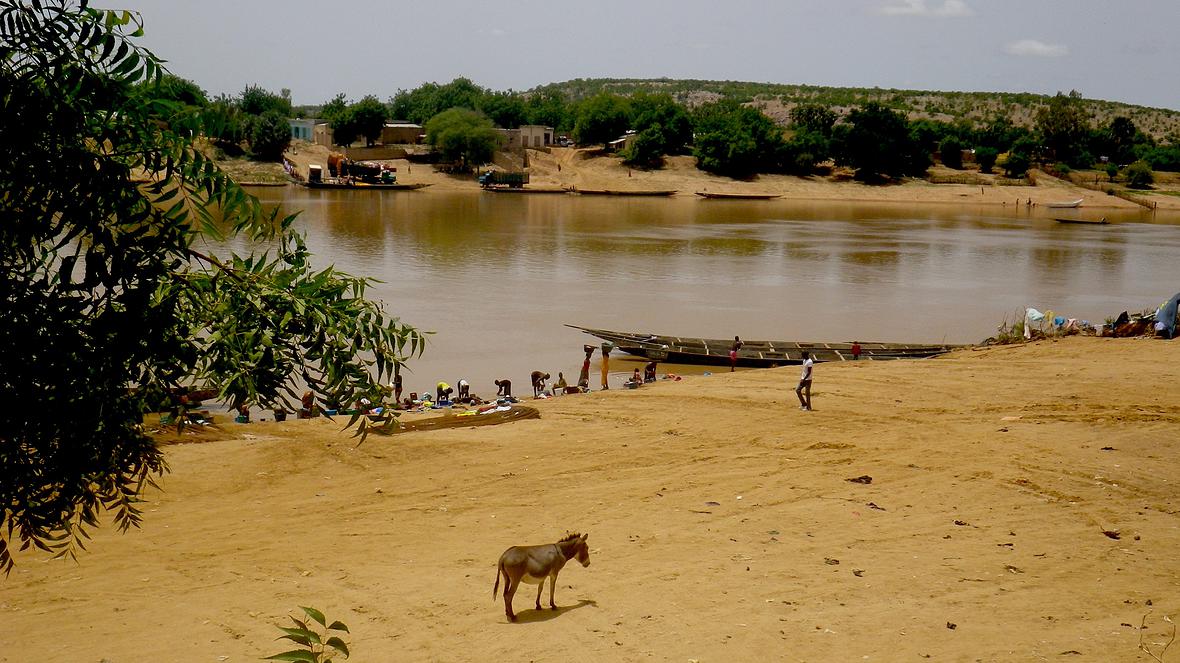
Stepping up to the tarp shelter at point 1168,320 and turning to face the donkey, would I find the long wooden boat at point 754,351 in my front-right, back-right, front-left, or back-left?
front-right

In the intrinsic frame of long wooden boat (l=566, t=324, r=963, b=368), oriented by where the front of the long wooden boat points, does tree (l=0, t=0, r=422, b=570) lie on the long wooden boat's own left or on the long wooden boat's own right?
on the long wooden boat's own left

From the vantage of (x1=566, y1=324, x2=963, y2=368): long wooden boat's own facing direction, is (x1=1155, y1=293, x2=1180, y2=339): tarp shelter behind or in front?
behind

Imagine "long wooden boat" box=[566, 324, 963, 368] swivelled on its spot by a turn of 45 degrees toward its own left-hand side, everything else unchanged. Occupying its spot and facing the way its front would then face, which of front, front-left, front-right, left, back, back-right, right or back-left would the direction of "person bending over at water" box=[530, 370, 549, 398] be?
front

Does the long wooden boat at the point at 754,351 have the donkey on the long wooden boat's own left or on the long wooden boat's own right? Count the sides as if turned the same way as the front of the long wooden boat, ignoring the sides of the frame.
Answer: on the long wooden boat's own left

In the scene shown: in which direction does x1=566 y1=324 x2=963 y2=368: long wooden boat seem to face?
to the viewer's left
